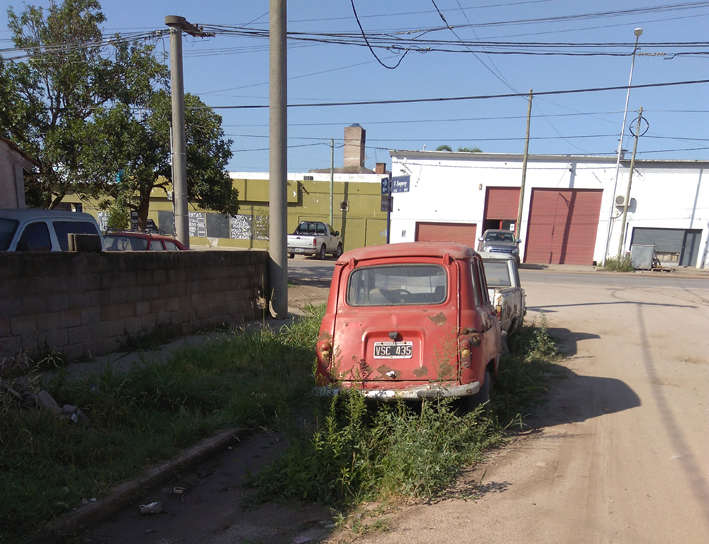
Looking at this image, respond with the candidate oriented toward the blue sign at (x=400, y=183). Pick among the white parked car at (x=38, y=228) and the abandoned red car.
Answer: the abandoned red car

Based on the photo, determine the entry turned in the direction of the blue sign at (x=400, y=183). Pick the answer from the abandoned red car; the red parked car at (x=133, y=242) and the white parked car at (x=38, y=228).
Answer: the abandoned red car

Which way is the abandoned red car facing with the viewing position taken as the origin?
facing away from the viewer

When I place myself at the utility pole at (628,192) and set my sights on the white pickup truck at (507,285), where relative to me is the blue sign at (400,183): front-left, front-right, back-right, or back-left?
front-right

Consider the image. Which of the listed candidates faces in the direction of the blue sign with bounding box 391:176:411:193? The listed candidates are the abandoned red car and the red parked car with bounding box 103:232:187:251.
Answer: the abandoned red car

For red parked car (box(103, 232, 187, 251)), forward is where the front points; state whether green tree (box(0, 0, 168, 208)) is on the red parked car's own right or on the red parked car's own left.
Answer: on the red parked car's own right

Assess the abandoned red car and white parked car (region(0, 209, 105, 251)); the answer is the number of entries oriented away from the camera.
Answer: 1

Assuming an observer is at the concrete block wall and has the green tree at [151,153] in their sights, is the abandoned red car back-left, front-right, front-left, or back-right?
back-right

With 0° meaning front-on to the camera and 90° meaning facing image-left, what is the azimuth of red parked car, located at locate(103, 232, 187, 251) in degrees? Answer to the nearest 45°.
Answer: approximately 45°

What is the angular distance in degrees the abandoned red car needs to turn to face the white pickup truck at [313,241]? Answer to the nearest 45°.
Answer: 0° — it already faces it
